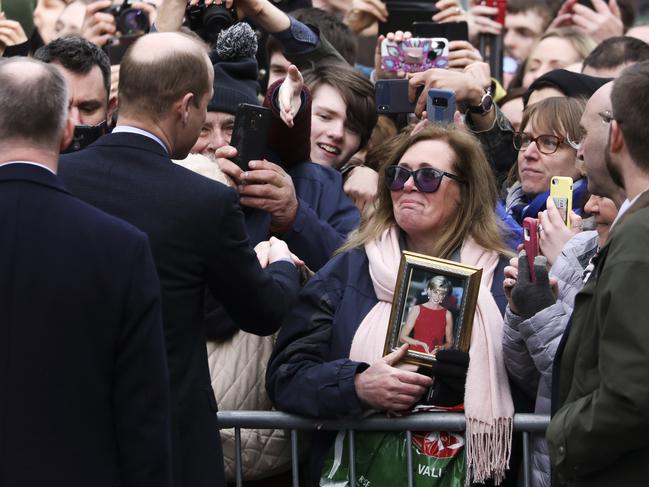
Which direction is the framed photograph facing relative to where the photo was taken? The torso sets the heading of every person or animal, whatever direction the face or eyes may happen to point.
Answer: toward the camera

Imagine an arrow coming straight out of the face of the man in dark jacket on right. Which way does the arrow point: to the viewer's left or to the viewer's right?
to the viewer's left

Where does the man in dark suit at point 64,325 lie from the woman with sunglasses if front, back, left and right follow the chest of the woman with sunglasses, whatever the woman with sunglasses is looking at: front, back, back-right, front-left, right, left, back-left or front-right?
front-right

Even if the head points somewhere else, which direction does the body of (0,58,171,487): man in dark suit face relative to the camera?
away from the camera

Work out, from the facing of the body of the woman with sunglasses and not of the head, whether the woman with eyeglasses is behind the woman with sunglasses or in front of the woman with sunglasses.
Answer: behind

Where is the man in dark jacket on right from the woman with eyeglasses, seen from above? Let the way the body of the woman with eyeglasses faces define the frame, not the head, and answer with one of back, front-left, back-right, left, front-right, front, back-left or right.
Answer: front-left

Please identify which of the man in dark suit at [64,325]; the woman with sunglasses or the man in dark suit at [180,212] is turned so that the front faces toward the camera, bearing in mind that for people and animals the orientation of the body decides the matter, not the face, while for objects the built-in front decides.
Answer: the woman with sunglasses

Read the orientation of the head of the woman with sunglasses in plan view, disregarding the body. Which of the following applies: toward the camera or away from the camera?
toward the camera

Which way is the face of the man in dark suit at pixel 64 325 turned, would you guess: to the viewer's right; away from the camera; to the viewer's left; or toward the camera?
away from the camera

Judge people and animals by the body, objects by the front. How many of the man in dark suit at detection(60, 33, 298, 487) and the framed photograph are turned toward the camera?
1

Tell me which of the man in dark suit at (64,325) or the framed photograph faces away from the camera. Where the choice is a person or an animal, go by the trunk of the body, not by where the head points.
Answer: the man in dark suit

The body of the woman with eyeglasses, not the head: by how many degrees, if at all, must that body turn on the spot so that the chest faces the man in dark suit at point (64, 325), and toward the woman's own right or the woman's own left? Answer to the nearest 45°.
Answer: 0° — they already face them

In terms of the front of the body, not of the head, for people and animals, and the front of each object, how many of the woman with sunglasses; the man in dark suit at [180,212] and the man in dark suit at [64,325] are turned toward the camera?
1

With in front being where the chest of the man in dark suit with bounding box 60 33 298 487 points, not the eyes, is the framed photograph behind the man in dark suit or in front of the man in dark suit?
in front

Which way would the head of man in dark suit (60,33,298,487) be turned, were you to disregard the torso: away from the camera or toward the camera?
away from the camera

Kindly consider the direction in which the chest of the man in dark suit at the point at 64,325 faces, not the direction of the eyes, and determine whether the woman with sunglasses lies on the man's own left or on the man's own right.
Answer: on the man's own right
